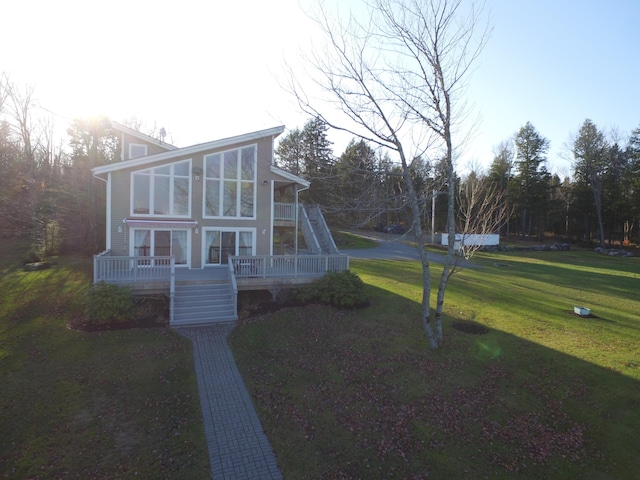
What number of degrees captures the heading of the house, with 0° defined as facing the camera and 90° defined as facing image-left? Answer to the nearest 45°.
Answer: approximately 0°

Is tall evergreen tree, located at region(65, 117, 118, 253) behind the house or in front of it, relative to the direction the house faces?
behind

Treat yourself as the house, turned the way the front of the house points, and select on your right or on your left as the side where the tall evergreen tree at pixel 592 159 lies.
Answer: on your left

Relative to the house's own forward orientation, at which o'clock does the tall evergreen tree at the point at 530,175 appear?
The tall evergreen tree is roughly at 8 o'clock from the house.

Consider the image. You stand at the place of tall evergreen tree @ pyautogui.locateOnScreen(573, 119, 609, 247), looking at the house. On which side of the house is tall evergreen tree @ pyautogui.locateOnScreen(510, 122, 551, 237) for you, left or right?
right
